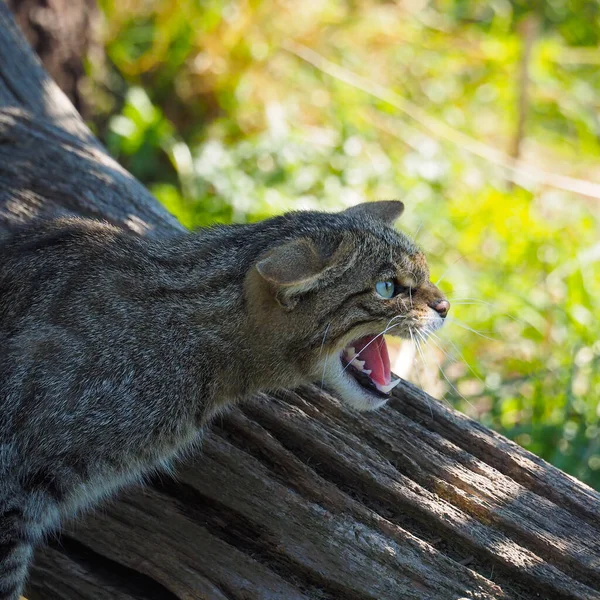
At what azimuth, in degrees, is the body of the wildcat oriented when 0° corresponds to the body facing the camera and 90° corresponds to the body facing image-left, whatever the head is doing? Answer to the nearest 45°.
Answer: approximately 270°
